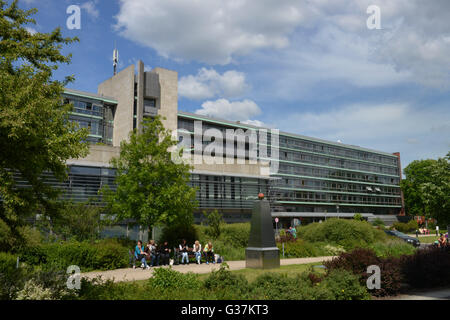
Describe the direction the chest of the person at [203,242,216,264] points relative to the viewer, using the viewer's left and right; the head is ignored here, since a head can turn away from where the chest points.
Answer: facing the viewer

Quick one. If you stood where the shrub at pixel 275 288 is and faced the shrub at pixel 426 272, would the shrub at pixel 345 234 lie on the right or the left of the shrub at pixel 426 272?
left

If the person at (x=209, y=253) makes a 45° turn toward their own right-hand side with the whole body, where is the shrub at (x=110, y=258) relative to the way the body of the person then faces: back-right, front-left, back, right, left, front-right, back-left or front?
front

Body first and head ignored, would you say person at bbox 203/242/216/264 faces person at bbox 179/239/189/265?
no

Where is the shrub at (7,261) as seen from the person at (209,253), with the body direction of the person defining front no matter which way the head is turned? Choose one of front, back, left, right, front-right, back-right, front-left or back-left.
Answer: front-right

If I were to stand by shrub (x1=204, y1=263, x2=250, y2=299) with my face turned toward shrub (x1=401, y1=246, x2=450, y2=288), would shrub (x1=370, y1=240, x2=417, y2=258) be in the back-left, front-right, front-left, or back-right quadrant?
front-left

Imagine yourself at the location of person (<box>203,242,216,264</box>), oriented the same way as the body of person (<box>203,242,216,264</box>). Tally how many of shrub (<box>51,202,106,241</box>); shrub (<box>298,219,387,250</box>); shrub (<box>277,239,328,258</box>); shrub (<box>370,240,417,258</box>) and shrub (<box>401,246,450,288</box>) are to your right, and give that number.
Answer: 1

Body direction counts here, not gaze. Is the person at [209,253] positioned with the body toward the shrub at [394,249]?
no

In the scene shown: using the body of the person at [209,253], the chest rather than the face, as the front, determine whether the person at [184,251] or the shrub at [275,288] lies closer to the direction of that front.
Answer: the shrub

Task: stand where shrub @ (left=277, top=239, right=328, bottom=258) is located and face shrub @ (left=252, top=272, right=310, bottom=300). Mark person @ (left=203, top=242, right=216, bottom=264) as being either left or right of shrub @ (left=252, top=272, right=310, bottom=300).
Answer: right

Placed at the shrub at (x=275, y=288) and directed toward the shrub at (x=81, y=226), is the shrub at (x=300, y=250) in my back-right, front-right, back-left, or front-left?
front-right

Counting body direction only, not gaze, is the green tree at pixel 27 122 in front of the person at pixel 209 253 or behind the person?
in front

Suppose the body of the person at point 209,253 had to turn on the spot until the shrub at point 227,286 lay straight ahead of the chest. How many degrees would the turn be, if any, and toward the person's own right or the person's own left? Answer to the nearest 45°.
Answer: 0° — they already face it

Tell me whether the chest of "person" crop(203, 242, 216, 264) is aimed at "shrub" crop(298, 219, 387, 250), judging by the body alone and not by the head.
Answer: no

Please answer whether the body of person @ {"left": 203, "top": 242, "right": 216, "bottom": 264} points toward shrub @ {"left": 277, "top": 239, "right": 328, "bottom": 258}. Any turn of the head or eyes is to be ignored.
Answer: no
